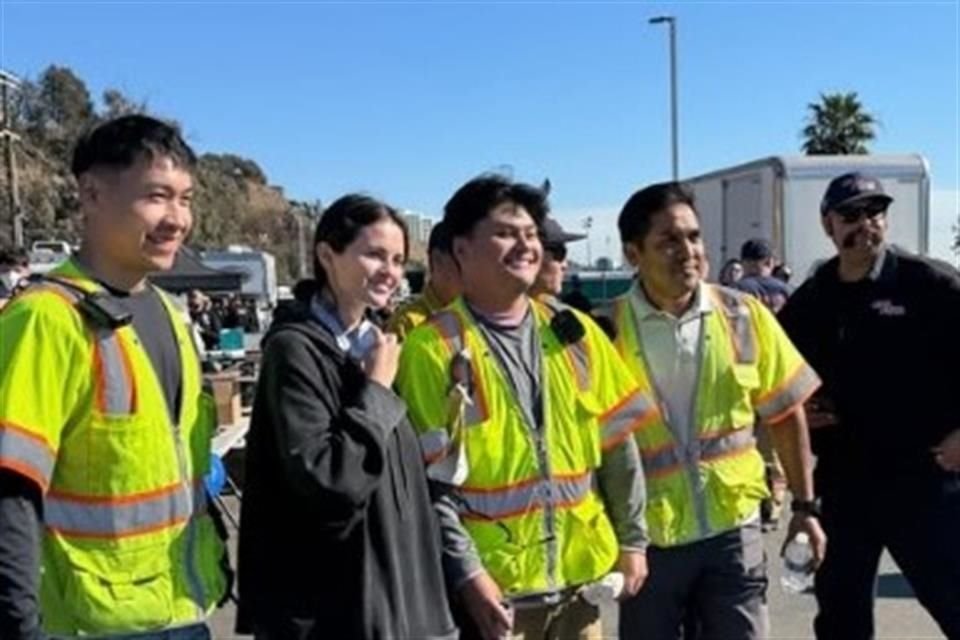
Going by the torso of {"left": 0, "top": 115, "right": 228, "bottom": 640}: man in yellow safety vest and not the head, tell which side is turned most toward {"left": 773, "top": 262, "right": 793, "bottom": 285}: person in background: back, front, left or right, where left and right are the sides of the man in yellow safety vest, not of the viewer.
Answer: left

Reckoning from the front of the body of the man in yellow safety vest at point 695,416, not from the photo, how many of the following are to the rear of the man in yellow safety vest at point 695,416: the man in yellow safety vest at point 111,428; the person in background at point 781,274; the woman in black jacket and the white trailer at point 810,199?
2

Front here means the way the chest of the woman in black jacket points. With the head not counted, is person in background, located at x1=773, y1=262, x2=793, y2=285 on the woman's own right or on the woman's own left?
on the woman's own left

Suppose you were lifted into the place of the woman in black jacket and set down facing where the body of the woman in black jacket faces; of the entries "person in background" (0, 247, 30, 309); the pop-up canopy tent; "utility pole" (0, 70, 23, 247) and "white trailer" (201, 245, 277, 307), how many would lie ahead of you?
0

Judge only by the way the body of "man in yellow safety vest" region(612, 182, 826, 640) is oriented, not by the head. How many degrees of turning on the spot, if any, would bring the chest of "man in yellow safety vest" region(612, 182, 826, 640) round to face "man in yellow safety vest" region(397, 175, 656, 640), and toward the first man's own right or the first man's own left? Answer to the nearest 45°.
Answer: approximately 45° to the first man's own right

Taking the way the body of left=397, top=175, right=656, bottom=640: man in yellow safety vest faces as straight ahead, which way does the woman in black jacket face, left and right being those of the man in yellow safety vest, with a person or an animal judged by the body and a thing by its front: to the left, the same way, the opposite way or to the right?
the same way

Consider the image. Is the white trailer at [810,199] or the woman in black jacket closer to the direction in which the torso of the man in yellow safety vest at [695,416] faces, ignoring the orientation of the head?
the woman in black jacket

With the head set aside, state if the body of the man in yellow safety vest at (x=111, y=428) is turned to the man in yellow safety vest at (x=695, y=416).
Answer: no

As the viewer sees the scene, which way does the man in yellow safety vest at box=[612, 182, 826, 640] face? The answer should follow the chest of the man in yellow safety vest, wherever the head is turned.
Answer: toward the camera

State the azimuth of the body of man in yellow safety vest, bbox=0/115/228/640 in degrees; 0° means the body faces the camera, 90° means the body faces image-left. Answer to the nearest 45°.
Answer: approximately 315°

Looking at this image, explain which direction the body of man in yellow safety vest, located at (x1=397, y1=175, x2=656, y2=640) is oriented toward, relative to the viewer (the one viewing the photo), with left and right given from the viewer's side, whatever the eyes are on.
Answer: facing the viewer and to the right of the viewer

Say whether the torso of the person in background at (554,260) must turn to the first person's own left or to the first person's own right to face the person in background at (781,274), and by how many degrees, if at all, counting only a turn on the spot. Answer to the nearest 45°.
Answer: approximately 90° to the first person's own left
